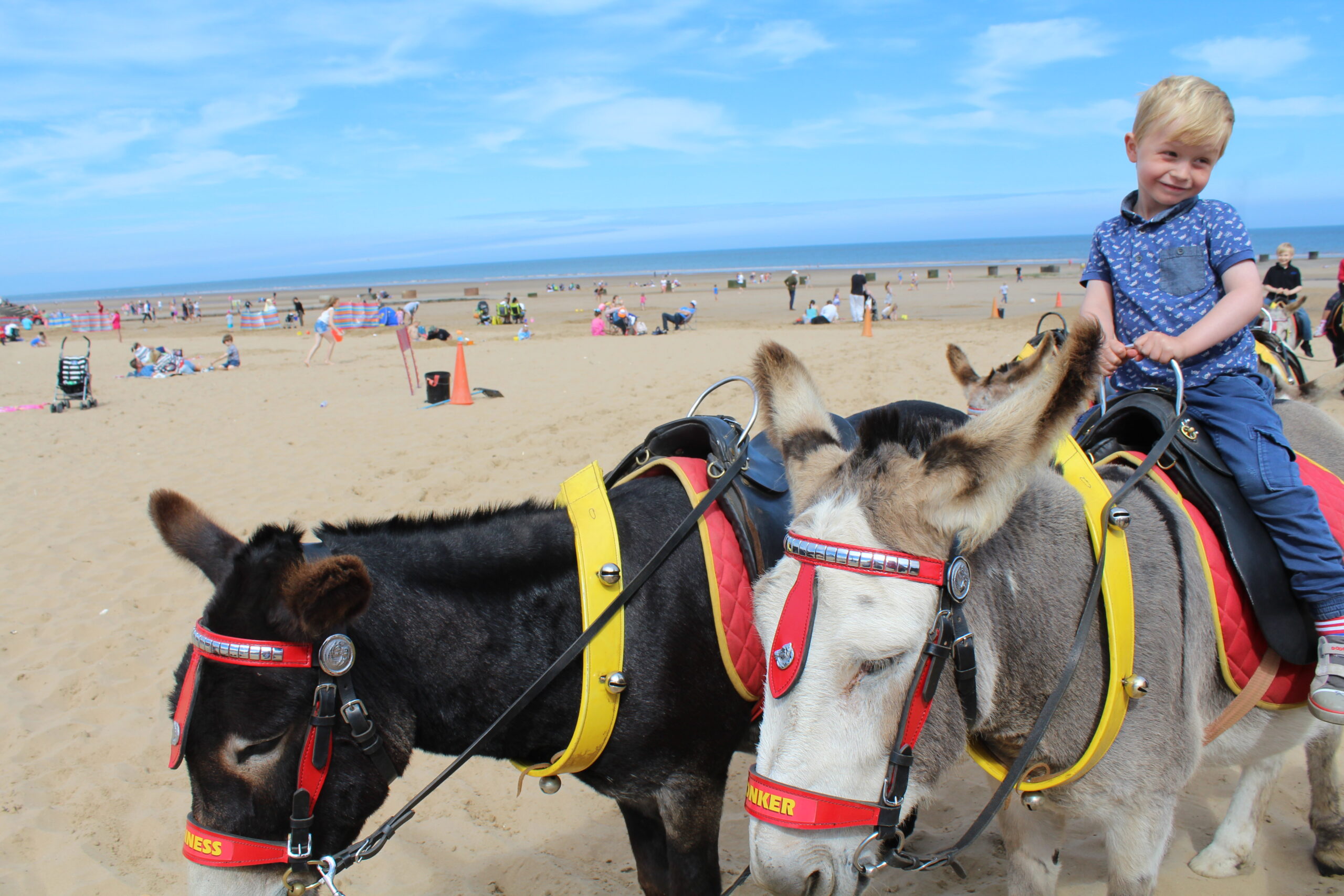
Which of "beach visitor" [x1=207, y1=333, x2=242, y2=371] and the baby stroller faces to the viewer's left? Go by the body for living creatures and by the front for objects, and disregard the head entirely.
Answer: the beach visitor

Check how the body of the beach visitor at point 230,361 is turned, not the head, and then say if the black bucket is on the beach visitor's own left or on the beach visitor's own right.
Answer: on the beach visitor's own left

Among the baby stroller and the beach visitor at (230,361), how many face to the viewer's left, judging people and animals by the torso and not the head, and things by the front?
1

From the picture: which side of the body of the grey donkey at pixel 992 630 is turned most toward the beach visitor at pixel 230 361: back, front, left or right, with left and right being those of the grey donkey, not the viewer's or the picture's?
right

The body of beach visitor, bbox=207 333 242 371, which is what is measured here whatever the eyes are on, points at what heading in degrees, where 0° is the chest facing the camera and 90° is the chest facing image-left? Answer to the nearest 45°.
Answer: approximately 90°

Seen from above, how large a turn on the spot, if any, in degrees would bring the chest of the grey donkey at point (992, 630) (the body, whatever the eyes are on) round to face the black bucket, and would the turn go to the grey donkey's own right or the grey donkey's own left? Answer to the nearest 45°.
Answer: approximately 90° to the grey donkey's own right

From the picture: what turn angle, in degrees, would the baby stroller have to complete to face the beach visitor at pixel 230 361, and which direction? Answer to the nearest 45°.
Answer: approximately 135° to its left

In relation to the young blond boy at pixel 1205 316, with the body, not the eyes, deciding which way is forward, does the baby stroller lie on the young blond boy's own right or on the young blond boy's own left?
on the young blond boy's own right

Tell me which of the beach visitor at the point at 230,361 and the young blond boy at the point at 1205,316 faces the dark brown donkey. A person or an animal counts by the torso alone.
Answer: the young blond boy

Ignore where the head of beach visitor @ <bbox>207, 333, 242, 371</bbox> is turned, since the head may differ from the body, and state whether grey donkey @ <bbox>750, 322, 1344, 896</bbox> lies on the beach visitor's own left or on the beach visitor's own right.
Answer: on the beach visitor's own left
